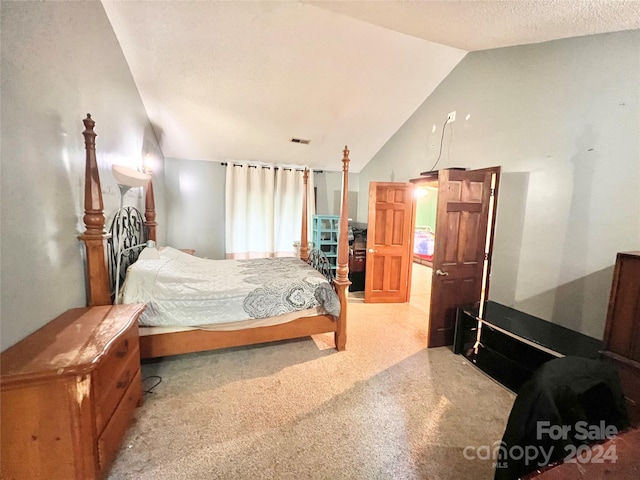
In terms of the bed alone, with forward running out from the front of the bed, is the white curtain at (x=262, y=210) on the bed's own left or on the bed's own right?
on the bed's own left

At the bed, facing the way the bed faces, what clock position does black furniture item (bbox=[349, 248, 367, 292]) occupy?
The black furniture item is roughly at 11 o'clock from the bed.

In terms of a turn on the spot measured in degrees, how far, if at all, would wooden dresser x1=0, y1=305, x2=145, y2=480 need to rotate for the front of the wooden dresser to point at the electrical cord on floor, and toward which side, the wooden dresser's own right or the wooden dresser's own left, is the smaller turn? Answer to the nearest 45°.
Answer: approximately 45° to the wooden dresser's own left

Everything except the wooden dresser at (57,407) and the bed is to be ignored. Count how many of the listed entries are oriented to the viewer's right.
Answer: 2

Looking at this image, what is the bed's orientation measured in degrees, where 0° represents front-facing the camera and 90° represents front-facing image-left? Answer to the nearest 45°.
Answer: approximately 270°

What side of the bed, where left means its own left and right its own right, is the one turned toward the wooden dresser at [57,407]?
right

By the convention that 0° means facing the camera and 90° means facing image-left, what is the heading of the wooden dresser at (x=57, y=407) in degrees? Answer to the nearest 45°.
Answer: approximately 270°
